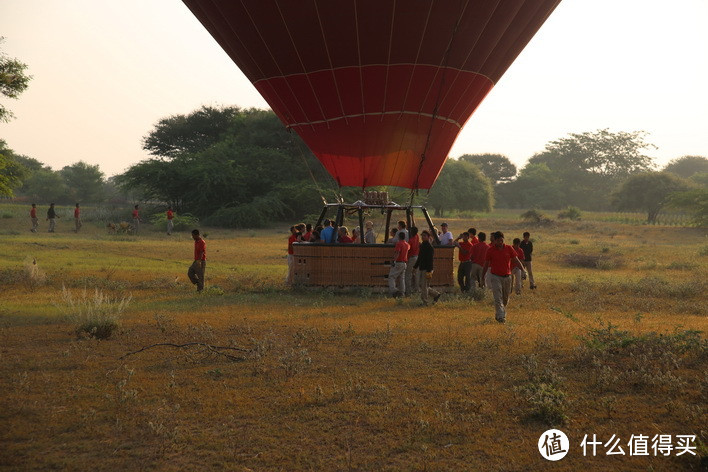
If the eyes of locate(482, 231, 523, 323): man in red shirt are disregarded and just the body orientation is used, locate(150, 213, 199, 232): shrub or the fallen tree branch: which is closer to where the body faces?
the fallen tree branch

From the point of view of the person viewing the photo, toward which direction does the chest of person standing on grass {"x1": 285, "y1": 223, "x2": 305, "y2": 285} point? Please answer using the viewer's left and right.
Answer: facing to the right of the viewer

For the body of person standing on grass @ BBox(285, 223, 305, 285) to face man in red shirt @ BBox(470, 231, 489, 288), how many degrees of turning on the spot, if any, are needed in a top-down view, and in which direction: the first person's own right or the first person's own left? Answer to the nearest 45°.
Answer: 0° — they already face them

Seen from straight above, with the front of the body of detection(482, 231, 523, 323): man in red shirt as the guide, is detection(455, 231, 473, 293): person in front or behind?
behind

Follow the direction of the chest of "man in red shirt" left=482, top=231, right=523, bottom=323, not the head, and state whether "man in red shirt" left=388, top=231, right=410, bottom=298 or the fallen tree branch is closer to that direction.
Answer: the fallen tree branch

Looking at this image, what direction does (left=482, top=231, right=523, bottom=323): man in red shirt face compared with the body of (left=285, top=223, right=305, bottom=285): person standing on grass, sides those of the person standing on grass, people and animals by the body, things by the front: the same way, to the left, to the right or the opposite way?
to the right

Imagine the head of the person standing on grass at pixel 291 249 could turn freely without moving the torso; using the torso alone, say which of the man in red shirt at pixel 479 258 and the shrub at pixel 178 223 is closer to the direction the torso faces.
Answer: the man in red shirt

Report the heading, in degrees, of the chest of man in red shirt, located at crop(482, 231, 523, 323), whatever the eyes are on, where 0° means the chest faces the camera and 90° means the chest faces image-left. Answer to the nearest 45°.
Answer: approximately 0°

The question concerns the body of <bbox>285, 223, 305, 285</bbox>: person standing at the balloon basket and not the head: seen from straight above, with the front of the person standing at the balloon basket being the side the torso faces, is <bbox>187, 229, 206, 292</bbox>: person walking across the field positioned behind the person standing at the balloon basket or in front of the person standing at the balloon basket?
behind

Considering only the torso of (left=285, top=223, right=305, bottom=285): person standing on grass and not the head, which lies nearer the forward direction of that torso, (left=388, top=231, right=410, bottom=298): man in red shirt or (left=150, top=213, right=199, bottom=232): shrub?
the man in red shirt

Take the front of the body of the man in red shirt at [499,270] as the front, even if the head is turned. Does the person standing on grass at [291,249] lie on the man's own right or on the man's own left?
on the man's own right

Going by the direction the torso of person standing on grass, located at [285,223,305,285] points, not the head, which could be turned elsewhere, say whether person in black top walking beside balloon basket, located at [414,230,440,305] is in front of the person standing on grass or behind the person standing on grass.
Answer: in front

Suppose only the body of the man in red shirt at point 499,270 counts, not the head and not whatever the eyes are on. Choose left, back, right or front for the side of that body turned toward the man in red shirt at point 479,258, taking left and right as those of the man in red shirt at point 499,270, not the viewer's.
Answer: back
